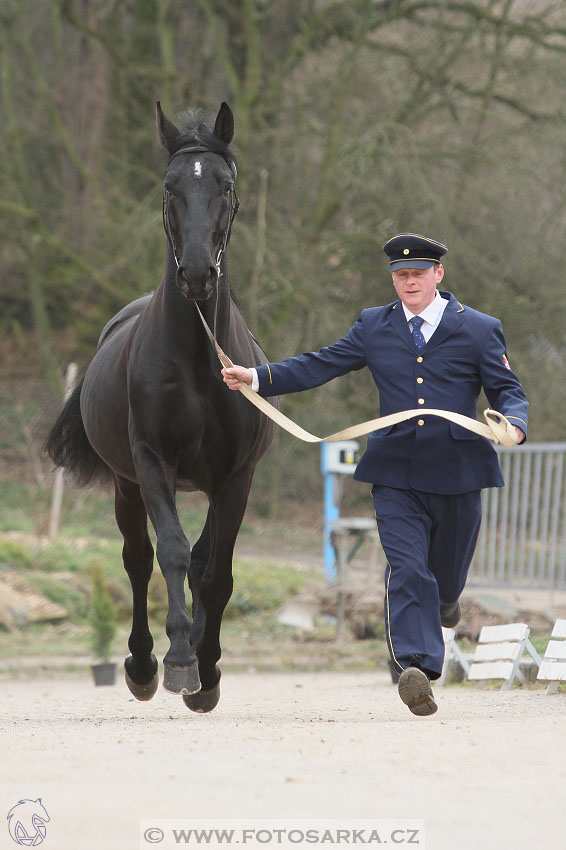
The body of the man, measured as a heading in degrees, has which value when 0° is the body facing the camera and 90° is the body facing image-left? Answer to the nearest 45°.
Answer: approximately 0°

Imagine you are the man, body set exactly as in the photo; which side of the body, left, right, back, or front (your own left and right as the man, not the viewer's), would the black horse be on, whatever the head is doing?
right
